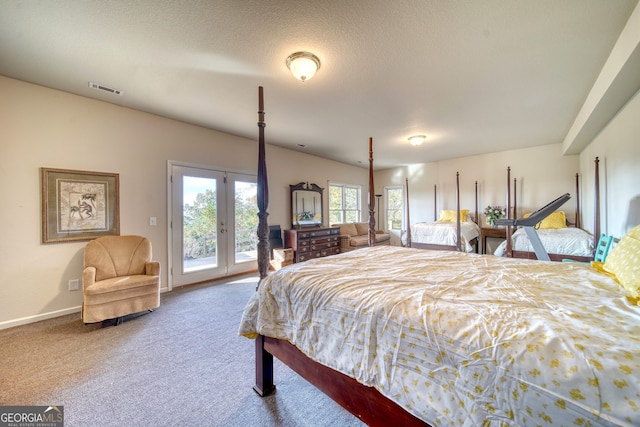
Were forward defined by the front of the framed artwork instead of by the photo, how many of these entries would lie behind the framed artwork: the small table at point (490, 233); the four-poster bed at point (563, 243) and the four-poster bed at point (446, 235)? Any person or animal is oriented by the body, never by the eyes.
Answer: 0

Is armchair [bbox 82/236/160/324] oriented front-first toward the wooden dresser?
no

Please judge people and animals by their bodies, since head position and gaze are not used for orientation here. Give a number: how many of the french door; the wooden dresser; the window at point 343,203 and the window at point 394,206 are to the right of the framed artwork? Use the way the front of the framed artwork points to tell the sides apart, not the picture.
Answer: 0

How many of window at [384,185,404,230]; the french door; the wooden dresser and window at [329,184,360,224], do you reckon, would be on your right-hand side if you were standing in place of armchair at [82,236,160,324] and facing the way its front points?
0

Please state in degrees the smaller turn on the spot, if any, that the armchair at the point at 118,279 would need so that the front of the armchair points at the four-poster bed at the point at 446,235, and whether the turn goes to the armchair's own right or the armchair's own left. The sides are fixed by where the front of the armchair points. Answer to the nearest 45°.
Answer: approximately 45° to the armchair's own left

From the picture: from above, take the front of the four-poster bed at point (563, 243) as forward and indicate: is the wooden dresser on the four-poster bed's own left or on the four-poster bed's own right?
on the four-poster bed's own right

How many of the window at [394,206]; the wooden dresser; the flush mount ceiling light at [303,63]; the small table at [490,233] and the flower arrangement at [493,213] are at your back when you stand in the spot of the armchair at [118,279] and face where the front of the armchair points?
0

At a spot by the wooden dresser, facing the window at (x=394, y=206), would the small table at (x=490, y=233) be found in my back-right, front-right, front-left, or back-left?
front-right

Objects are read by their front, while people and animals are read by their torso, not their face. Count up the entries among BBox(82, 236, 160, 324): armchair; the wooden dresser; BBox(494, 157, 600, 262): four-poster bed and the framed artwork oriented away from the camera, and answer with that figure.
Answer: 0

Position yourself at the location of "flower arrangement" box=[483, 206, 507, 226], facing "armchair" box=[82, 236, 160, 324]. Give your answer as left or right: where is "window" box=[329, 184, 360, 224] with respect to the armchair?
right

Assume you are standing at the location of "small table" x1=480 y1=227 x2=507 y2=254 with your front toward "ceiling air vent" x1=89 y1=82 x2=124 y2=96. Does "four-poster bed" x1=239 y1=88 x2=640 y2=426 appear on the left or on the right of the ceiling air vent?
left

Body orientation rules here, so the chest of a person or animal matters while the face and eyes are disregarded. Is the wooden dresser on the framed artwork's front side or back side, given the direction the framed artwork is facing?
on the front side

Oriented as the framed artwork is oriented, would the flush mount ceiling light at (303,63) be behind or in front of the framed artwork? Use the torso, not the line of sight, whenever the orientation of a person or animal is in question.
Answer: in front

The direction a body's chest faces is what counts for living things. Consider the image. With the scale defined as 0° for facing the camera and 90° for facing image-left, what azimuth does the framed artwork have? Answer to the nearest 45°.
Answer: approximately 315°

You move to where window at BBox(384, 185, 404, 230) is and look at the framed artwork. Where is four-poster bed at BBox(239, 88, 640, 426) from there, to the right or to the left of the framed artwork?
left

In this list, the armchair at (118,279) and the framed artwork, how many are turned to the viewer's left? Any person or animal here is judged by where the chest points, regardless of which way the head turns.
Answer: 0
